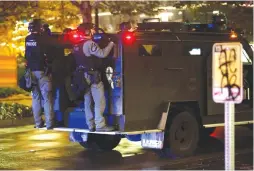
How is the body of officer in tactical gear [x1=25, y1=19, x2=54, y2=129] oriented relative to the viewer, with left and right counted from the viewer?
facing away from the viewer and to the right of the viewer

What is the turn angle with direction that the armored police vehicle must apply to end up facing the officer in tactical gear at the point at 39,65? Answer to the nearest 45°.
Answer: approximately 135° to its left

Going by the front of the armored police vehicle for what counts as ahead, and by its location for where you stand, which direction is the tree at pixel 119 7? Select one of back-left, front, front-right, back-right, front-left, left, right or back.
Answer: front-left

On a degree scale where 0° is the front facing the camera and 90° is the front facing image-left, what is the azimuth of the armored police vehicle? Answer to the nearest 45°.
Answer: approximately 225°

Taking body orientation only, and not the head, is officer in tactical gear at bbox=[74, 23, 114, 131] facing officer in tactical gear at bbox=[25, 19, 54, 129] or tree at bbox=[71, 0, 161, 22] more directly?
the tree

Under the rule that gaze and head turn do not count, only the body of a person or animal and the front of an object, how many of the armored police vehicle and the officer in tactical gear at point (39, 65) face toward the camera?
0

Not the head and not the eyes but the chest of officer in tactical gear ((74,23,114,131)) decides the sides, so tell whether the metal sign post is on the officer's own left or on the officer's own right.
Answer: on the officer's own right

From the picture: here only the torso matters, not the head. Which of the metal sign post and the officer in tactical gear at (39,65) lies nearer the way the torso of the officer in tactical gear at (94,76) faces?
the metal sign post
